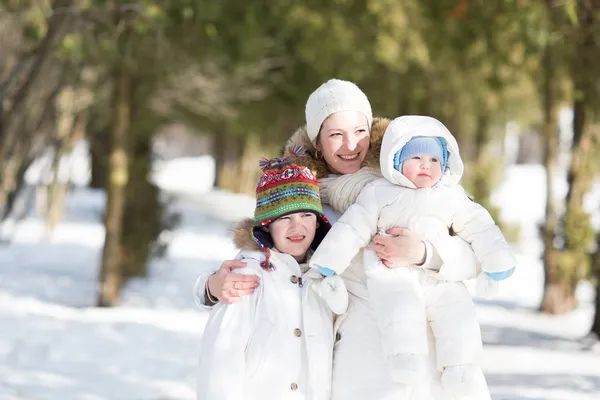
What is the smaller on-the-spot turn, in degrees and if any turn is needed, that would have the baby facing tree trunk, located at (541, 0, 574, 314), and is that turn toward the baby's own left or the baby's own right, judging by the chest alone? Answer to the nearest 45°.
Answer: approximately 180°

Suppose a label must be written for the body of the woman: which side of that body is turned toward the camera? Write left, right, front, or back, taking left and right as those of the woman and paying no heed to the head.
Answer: front

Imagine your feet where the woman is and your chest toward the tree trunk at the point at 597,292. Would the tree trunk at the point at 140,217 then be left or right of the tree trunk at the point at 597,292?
left

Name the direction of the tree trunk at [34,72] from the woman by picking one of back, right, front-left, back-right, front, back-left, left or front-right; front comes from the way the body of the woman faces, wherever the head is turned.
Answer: back-right

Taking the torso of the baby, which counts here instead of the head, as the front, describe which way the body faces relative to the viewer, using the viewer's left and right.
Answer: facing the viewer

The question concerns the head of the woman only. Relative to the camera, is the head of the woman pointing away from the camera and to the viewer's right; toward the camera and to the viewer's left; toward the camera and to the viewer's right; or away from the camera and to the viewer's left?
toward the camera and to the viewer's right

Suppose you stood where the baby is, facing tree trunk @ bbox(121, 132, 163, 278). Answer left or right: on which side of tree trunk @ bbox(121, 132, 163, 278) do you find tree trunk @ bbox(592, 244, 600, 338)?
right

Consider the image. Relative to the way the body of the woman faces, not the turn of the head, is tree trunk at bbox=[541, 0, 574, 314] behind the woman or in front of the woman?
behind

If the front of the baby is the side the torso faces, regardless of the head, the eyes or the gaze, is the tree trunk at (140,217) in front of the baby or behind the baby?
behind

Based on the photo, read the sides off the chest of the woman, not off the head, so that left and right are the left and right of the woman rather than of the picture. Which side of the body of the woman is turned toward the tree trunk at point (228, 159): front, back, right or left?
back

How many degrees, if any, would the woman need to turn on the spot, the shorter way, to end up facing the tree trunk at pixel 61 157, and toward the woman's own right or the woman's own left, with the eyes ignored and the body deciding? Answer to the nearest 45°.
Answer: approximately 135° to the woman's own right
